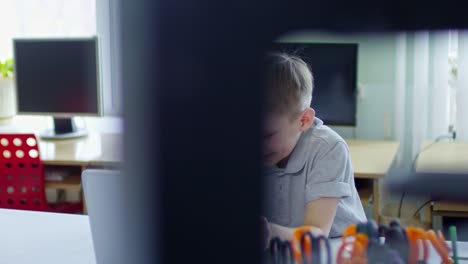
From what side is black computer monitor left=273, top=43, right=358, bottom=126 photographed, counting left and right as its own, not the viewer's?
front

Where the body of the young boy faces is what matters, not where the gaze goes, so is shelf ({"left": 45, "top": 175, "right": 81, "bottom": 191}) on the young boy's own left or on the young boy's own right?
on the young boy's own right

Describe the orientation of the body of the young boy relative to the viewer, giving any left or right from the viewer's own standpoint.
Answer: facing the viewer and to the left of the viewer

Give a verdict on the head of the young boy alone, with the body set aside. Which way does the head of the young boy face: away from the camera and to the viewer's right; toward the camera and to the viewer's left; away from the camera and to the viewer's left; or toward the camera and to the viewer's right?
toward the camera and to the viewer's left

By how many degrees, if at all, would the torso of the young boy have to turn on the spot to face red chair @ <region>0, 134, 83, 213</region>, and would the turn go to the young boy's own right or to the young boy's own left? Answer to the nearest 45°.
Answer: approximately 90° to the young boy's own right

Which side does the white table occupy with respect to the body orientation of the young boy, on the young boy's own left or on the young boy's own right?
on the young boy's own right
